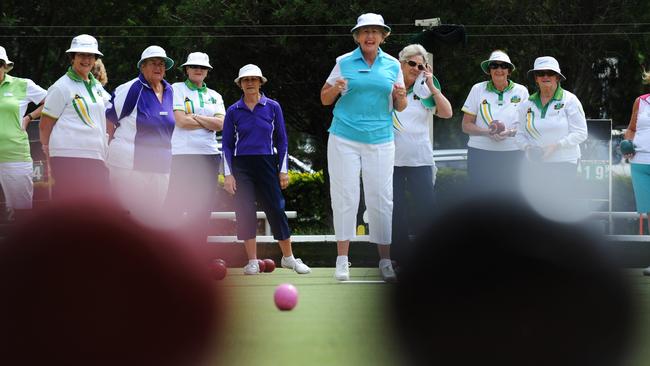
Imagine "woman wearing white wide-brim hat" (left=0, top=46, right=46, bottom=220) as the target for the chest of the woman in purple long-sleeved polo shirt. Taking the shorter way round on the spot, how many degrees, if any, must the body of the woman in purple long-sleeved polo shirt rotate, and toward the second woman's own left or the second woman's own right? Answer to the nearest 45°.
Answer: approximately 90° to the second woman's own right

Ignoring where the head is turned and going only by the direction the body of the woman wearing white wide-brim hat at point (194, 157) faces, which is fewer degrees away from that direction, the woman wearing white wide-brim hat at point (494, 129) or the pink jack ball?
the pink jack ball

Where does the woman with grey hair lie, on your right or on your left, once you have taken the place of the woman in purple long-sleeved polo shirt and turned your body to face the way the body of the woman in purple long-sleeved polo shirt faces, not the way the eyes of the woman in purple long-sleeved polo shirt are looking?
on your left

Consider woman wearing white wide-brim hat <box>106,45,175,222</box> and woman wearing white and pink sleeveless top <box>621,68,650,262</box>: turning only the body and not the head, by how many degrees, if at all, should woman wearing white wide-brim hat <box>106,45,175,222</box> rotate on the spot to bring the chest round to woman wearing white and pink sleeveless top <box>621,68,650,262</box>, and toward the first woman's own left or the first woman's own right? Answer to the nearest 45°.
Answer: approximately 45° to the first woman's own left

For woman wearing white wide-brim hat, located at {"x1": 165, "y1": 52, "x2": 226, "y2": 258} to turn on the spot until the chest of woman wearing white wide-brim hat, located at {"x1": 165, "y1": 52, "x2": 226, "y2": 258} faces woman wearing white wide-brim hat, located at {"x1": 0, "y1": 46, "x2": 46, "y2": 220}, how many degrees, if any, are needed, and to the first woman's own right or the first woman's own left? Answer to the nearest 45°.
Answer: approximately 90° to the first woman's own right

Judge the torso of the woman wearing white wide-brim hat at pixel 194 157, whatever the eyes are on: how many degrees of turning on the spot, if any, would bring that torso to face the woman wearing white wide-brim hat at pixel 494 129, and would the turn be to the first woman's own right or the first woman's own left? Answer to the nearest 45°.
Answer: approximately 90° to the first woman's own left

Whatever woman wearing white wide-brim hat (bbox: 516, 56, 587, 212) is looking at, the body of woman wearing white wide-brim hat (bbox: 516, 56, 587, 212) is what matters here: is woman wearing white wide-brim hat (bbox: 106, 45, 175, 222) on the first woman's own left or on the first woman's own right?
on the first woman's own right

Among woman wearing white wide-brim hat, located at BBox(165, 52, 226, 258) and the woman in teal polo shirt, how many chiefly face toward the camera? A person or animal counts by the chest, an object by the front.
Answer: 2
